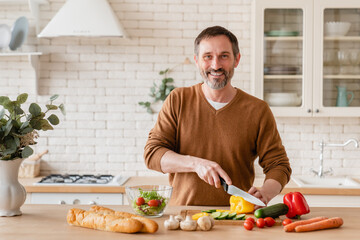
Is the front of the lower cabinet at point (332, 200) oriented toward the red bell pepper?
yes

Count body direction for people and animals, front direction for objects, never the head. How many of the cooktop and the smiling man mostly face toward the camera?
2

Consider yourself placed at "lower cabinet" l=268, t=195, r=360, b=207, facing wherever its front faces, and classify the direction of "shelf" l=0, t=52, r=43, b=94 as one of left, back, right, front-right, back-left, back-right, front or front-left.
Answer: right

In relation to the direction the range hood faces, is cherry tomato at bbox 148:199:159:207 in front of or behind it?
in front

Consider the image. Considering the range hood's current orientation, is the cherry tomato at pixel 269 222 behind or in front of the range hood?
in front

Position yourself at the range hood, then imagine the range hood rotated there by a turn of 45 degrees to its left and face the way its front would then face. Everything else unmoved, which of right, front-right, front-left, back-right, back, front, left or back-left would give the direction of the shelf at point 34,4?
back

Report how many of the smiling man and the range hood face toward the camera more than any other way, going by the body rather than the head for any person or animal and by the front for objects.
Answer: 2

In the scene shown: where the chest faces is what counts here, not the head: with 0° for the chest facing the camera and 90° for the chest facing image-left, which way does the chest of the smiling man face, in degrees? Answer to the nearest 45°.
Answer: approximately 0°
